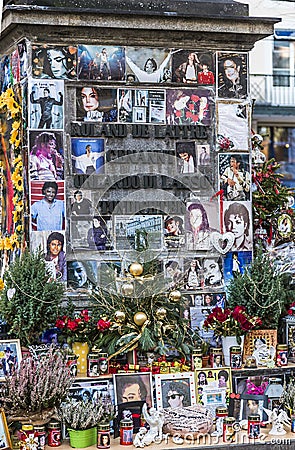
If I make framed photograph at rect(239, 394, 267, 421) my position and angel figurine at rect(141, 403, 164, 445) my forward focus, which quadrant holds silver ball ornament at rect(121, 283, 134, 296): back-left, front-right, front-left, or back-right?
front-right

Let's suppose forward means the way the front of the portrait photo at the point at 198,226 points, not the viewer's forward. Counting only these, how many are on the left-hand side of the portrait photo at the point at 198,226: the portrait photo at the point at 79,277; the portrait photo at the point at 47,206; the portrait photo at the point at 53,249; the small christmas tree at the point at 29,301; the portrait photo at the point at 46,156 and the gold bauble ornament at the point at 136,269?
0

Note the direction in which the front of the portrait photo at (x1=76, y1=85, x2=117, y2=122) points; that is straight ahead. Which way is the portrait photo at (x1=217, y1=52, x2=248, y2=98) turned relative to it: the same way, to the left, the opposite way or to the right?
the same way

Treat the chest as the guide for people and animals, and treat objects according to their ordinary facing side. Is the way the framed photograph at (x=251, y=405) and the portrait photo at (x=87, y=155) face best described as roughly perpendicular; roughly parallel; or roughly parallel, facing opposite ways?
roughly parallel

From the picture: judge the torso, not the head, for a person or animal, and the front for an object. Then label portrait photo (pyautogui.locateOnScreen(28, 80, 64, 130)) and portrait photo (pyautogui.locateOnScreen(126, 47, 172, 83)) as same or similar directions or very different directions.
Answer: same or similar directions

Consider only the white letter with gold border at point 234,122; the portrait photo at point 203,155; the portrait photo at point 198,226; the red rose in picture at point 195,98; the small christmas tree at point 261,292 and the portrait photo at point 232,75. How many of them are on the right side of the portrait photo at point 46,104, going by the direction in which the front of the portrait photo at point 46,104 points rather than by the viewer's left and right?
0

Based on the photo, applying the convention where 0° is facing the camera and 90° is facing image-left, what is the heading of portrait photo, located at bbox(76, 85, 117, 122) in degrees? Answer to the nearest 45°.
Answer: approximately 0°

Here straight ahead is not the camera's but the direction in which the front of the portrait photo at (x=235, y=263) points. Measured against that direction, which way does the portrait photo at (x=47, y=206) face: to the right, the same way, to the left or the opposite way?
the same way

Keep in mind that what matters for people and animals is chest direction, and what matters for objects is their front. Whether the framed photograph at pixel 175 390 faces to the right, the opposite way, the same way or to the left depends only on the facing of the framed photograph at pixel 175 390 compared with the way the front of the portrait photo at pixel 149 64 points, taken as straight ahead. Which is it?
the same way

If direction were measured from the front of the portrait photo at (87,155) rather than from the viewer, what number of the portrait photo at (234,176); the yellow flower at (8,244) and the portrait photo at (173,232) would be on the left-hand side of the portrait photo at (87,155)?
2

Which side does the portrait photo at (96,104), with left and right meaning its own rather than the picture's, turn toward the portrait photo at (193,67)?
left

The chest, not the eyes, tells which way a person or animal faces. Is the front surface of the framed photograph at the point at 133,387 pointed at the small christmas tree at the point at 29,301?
no

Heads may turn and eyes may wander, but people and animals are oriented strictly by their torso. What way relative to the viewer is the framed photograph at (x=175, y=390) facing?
toward the camera

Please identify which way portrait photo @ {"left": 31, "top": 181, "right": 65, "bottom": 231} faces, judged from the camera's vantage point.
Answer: facing the viewer
